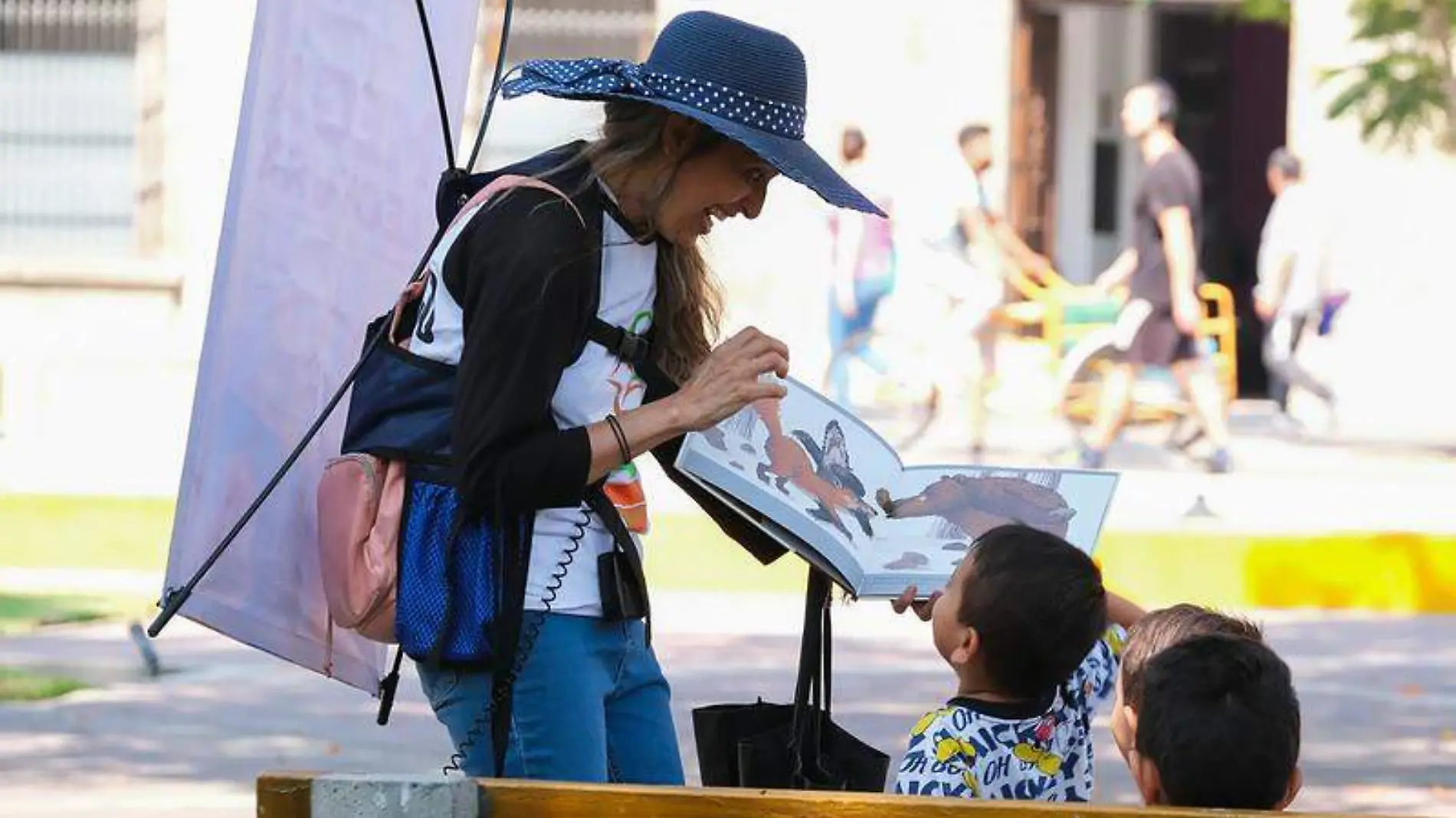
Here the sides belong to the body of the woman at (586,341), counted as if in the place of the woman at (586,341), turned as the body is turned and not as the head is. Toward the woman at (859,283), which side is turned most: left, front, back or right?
left

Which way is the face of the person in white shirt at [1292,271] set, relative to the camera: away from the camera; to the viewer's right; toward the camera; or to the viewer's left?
to the viewer's left

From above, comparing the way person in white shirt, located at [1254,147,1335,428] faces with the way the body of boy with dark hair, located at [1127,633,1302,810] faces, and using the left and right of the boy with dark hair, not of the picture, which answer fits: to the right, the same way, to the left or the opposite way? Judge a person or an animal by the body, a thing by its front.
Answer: to the left

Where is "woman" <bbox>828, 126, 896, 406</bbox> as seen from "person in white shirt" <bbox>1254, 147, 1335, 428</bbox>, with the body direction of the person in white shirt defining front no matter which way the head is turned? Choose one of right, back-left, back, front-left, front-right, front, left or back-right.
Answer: front-left

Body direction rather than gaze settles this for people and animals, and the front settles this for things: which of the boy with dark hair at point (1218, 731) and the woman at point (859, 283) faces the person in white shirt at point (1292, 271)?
the boy with dark hair

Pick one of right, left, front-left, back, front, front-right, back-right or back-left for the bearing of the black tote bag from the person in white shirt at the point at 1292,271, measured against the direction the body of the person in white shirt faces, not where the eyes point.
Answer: left

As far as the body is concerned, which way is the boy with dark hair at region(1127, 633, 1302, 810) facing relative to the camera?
away from the camera

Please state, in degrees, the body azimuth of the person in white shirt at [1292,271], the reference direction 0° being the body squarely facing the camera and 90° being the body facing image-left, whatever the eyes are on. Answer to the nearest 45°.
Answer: approximately 90°

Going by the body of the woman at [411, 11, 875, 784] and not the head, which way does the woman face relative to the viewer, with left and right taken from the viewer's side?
facing to the right of the viewer

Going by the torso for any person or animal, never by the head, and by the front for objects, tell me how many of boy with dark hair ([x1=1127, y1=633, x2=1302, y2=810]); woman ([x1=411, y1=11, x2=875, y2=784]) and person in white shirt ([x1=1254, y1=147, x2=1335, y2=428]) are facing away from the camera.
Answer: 1
